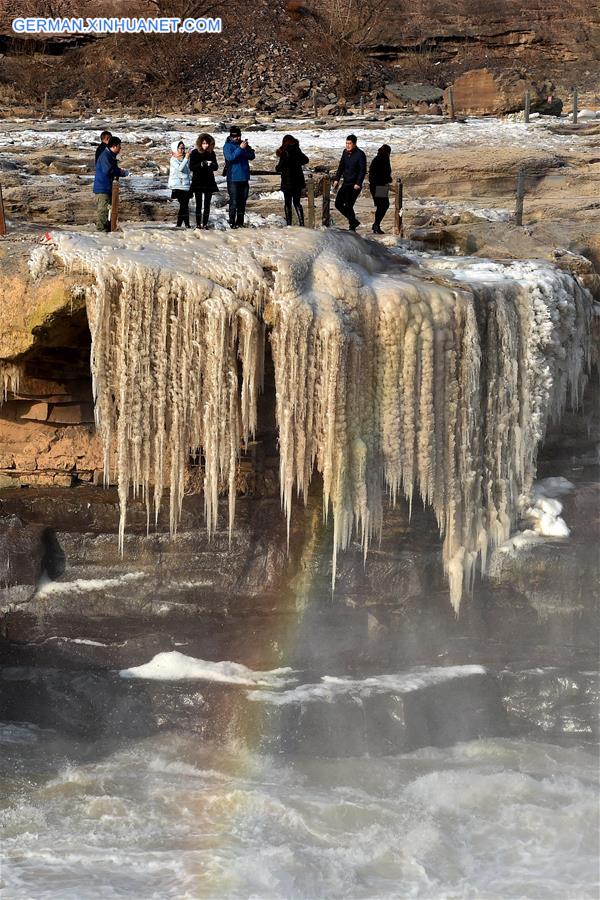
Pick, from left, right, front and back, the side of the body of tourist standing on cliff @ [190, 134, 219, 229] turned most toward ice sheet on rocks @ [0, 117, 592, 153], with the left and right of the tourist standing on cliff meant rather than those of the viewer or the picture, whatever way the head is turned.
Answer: back

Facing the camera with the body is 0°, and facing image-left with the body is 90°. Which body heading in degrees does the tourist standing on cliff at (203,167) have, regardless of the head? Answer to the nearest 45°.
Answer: approximately 0°

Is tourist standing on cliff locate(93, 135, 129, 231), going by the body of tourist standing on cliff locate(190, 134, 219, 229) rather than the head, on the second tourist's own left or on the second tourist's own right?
on the second tourist's own right

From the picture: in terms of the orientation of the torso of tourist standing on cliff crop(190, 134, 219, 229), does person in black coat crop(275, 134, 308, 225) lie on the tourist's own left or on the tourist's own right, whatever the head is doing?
on the tourist's own left

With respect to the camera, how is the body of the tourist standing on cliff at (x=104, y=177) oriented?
to the viewer's right

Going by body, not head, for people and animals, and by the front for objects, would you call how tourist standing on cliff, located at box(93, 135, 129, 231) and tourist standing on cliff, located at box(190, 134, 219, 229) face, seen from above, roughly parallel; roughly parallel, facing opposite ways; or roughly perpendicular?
roughly perpendicular

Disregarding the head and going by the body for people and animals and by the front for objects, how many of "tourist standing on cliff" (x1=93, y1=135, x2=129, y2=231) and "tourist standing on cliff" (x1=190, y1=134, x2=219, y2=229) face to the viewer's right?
1
